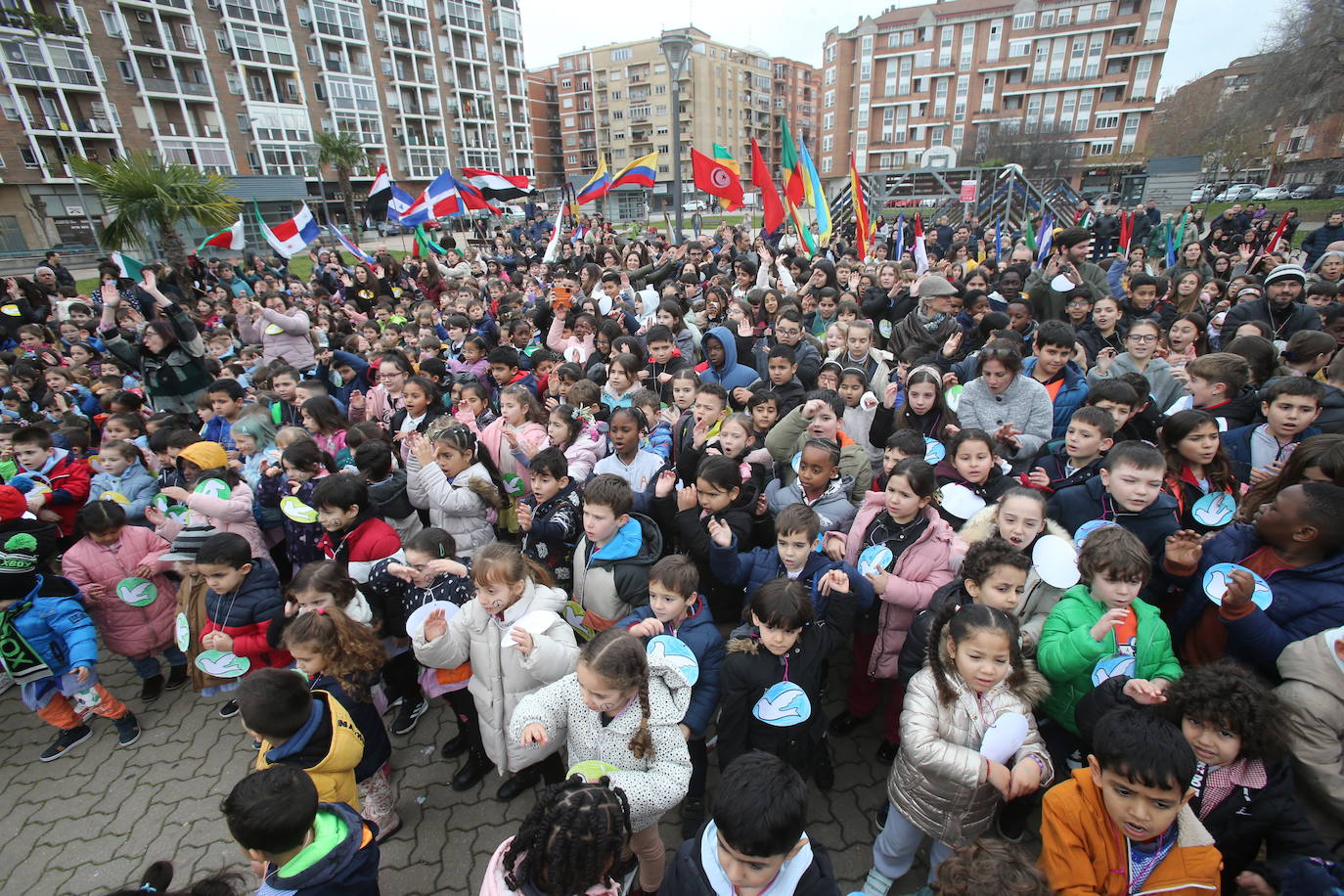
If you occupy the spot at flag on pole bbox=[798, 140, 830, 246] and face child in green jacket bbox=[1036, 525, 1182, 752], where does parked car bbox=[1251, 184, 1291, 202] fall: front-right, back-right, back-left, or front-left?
back-left

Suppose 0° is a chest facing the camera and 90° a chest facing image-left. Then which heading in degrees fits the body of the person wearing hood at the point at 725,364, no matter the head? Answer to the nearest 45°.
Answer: approximately 45°

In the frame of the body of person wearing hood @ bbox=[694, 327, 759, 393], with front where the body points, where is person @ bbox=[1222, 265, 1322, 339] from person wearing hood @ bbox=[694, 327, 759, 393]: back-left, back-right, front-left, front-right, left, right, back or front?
back-left

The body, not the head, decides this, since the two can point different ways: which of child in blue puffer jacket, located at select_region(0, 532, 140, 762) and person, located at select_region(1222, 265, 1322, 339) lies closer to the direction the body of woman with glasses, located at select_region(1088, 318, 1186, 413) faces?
the child in blue puffer jacket

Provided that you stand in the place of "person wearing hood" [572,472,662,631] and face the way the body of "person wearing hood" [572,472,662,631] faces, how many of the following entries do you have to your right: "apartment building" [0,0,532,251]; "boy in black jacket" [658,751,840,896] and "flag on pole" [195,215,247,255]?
2

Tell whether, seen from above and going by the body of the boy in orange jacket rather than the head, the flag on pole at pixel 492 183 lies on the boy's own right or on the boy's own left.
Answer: on the boy's own right

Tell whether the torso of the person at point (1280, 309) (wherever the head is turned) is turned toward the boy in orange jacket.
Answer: yes

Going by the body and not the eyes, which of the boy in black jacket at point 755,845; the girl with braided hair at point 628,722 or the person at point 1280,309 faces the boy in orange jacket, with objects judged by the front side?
the person

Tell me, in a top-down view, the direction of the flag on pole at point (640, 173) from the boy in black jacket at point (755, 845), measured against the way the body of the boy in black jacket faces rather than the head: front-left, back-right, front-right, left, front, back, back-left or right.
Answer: back

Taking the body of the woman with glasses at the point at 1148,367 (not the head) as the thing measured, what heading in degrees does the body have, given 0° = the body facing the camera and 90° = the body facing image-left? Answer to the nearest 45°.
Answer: approximately 0°
